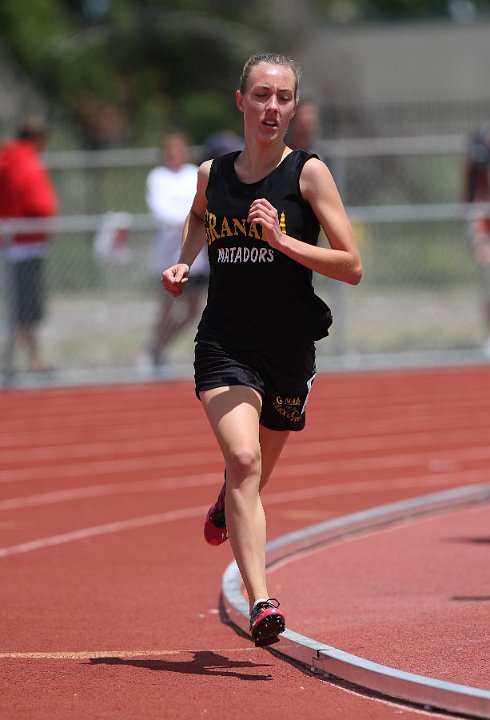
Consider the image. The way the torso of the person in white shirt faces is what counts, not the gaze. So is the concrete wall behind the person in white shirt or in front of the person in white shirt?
behind

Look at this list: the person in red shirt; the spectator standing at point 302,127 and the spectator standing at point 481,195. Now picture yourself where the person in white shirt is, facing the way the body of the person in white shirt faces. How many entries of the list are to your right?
1

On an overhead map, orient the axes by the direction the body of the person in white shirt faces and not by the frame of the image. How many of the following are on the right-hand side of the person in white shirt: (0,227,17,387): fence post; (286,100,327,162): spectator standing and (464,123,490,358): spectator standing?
1

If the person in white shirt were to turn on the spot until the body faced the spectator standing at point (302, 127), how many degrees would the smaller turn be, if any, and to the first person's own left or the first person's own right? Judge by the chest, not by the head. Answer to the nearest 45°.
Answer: approximately 45° to the first person's own left

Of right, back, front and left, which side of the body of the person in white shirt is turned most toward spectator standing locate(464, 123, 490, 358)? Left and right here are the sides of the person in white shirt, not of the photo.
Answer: left

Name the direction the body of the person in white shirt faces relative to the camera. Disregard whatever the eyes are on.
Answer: toward the camera

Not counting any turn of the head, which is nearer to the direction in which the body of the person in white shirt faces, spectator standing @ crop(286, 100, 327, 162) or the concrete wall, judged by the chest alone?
the spectator standing

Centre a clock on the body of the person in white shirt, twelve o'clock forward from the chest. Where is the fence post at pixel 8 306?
The fence post is roughly at 3 o'clock from the person in white shirt.

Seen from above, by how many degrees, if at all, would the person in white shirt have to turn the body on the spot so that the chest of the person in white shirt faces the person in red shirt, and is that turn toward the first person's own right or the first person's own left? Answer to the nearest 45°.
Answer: approximately 90° to the first person's own right
